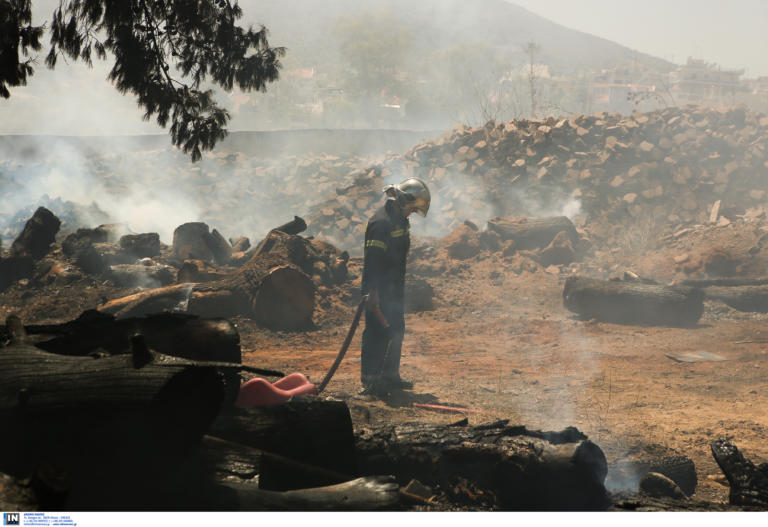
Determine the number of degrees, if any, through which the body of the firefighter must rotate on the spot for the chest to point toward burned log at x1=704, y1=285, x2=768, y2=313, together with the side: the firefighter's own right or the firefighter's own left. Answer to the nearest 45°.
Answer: approximately 45° to the firefighter's own left

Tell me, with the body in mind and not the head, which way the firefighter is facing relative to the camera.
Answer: to the viewer's right

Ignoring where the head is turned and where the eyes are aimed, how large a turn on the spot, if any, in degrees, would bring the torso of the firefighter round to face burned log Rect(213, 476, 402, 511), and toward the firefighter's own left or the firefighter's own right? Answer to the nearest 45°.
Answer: approximately 90° to the firefighter's own right

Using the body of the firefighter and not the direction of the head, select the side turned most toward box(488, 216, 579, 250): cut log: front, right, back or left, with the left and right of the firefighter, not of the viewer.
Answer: left

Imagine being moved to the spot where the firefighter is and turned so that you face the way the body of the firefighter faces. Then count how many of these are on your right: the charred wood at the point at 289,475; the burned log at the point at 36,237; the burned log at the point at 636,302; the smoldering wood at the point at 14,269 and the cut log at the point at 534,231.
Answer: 1

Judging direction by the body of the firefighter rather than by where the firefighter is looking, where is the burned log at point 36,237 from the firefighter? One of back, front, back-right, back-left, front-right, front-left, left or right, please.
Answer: back-left

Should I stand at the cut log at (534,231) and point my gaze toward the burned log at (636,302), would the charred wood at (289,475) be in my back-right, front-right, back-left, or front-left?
front-right

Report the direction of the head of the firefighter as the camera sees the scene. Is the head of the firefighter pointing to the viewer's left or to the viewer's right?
to the viewer's right

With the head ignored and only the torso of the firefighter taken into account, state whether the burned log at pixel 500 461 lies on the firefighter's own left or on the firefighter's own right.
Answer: on the firefighter's own right

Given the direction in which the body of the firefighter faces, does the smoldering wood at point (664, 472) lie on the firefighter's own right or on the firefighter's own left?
on the firefighter's own right

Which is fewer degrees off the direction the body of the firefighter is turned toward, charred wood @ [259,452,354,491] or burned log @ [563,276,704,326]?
the burned log

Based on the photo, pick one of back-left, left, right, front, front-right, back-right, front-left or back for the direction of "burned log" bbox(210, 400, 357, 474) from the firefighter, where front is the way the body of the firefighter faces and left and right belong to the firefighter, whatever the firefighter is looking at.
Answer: right
